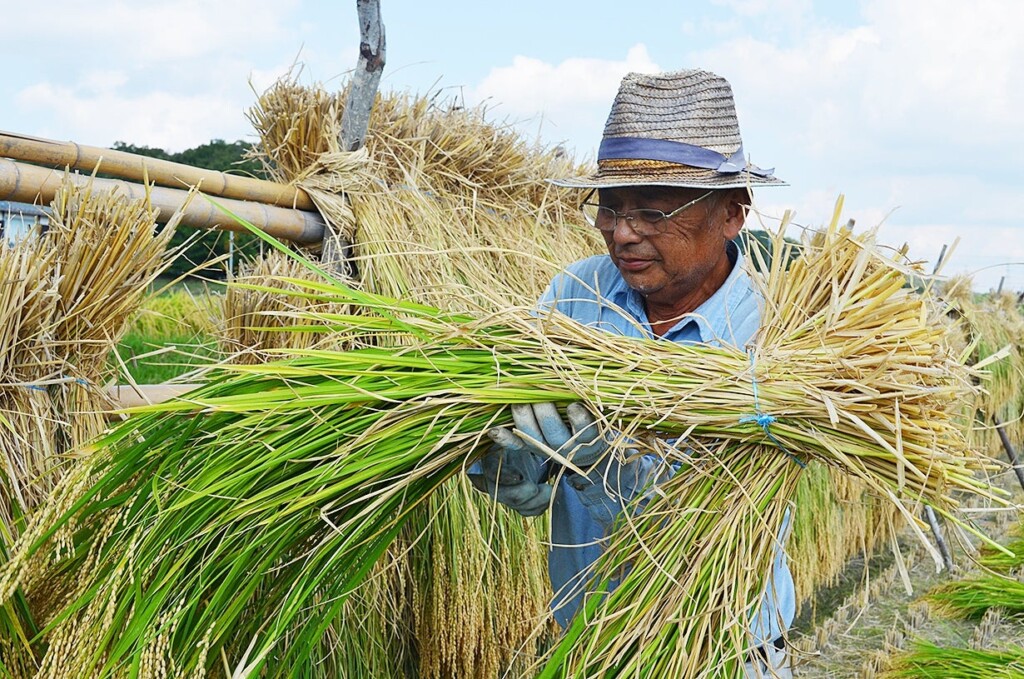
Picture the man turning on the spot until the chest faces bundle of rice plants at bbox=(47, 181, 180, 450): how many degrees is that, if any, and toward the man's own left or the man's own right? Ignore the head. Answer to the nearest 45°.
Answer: approximately 45° to the man's own right

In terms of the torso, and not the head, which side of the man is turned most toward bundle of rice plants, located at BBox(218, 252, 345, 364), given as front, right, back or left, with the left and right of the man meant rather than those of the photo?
right

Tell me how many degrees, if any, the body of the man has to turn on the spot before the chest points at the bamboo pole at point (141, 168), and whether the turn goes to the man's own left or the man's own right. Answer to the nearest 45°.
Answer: approximately 45° to the man's own right

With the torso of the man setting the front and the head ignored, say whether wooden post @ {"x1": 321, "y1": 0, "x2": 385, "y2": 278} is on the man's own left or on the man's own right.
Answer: on the man's own right

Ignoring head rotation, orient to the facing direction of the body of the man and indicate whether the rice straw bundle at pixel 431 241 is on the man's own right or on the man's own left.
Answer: on the man's own right

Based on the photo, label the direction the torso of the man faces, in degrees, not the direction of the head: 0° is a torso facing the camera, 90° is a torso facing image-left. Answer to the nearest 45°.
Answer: approximately 45°
